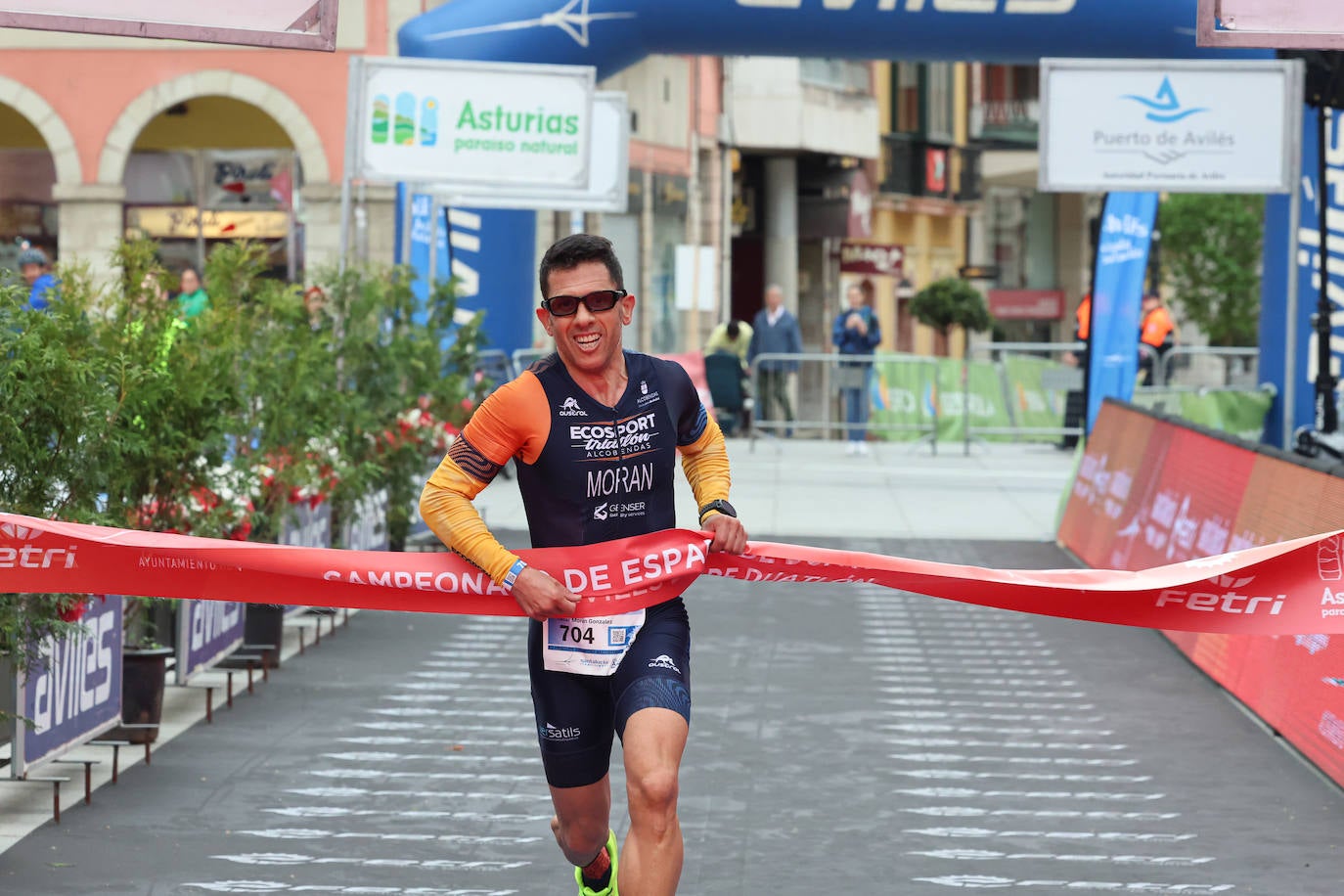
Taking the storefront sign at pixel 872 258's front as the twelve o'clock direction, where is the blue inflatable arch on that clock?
The blue inflatable arch is roughly at 12 o'clock from the storefront sign.

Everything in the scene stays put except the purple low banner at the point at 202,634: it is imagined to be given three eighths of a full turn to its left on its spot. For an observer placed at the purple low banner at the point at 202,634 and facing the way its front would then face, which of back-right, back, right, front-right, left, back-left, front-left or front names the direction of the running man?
back

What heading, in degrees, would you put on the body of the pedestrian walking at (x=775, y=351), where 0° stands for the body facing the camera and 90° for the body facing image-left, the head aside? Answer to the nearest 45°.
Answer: approximately 0°

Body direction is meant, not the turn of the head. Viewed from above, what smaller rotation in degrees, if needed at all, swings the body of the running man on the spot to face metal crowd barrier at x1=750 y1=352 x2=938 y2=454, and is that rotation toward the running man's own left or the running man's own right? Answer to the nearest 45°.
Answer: approximately 180°

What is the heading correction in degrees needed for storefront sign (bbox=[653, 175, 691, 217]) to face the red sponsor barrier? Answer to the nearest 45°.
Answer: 0° — it already faces it

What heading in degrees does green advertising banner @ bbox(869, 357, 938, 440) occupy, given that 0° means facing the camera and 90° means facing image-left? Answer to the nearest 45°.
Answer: approximately 0°

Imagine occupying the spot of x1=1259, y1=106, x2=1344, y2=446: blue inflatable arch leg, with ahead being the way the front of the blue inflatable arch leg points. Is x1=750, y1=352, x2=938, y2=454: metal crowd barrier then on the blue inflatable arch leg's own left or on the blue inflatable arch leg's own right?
on the blue inflatable arch leg's own right

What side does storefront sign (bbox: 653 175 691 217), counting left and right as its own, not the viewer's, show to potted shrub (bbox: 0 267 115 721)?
front

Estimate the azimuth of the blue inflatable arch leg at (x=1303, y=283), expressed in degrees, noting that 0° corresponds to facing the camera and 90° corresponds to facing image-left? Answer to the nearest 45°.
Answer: approximately 45°

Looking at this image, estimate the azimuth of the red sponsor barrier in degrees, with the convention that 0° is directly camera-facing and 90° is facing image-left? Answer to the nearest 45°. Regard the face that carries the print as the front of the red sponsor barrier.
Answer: approximately 45°

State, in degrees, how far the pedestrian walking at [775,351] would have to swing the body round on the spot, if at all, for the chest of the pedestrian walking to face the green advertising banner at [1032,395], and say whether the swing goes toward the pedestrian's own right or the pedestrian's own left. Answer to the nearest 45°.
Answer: approximately 90° to the pedestrian's own left
